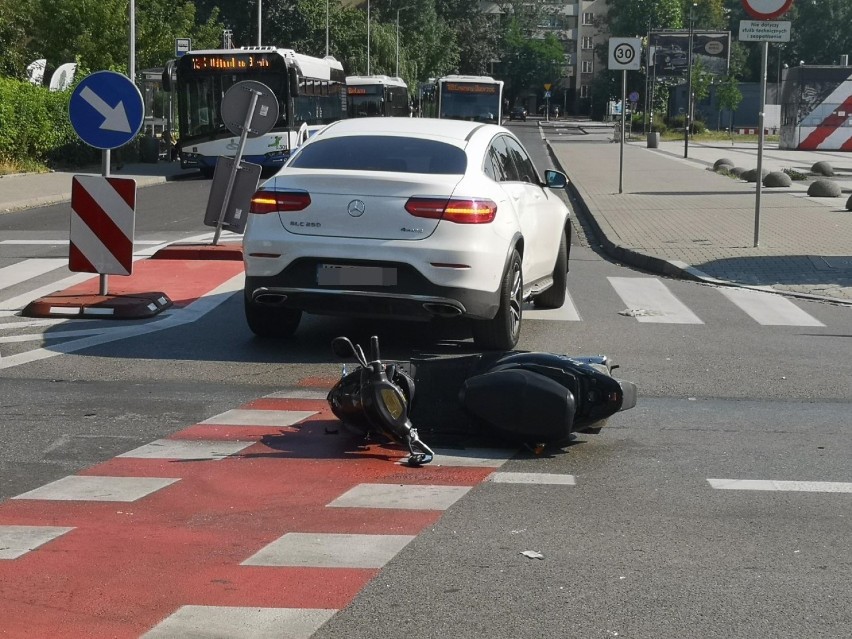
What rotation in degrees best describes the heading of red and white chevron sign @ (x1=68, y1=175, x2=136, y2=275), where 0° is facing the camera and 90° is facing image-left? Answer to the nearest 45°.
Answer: approximately 0°

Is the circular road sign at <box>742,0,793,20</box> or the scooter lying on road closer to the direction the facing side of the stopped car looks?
the circular road sign

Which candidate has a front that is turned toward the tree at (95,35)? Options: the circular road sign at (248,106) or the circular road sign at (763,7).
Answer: the circular road sign at (248,106)

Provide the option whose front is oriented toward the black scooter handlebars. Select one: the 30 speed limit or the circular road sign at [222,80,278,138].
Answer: the 30 speed limit

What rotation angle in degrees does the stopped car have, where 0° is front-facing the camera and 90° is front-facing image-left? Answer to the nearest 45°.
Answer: approximately 225°

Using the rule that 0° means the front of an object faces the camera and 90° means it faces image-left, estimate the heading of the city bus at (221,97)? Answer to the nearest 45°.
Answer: approximately 45°

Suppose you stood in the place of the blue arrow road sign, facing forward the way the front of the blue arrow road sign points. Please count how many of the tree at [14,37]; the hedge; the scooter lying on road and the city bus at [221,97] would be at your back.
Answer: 3

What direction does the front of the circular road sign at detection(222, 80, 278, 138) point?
away from the camera

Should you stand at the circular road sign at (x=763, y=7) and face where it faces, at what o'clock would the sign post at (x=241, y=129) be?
The sign post is roughly at 2 o'clock from the circular road sign.
